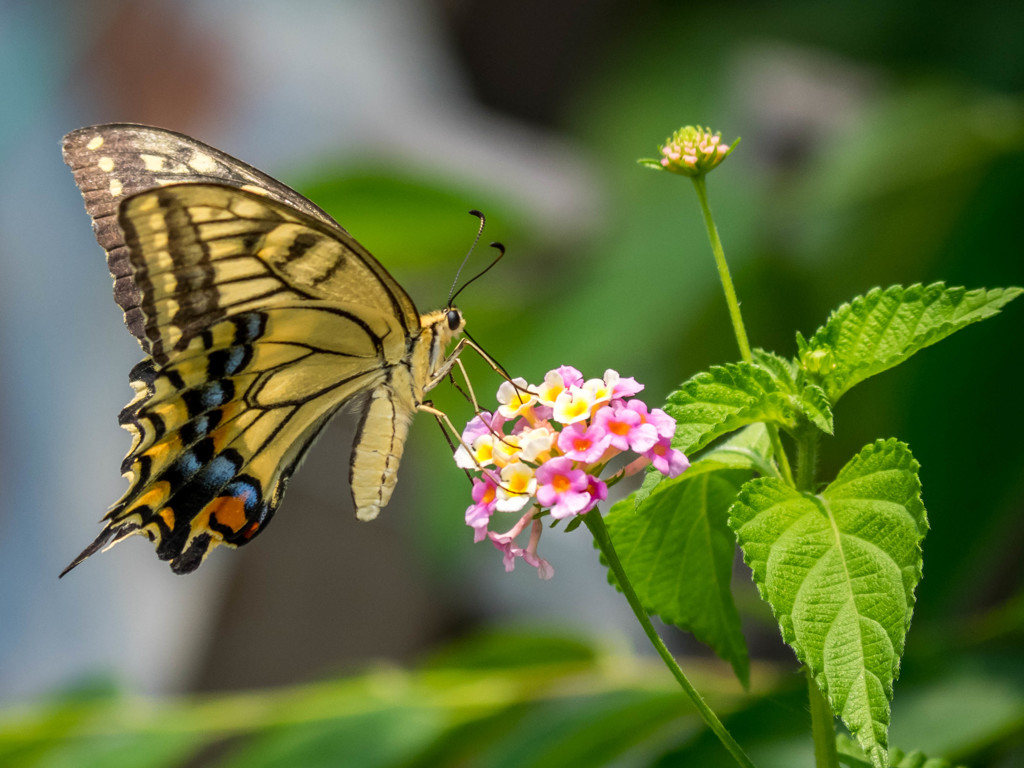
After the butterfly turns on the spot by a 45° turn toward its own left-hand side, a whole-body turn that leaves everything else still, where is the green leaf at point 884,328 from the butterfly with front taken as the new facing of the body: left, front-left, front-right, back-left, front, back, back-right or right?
right

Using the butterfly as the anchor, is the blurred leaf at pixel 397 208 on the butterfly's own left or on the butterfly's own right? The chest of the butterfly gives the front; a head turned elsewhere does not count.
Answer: on the butterfly's own left

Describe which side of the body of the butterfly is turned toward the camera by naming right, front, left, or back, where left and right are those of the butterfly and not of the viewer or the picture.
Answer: right

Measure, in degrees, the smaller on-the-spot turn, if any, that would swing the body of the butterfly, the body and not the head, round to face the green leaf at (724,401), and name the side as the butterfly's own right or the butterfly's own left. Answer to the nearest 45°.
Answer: approximately 45° to the butterfly's own right
